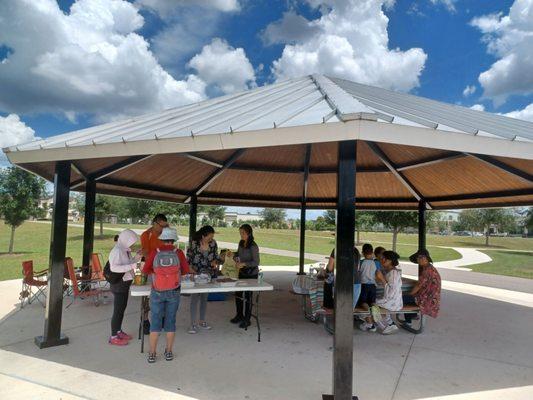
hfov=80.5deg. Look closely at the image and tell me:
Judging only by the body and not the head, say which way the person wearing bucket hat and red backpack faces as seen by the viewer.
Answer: away from the camera

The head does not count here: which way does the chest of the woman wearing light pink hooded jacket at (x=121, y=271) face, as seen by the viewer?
to the viewer's right

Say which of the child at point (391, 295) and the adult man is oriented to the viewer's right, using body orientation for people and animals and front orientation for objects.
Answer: the adult man

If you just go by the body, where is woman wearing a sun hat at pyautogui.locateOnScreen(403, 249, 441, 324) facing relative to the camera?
to the viewer's left

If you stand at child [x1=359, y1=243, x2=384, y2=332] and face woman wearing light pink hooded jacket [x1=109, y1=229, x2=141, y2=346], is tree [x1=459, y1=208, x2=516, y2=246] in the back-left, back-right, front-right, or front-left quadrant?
back-right

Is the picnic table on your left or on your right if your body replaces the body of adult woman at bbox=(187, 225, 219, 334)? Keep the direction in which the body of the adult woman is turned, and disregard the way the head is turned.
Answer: on your left

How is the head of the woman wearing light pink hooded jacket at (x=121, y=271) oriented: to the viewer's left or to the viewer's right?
to the viewer's right

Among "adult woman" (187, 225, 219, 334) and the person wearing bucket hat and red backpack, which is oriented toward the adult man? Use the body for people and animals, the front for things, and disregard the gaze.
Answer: the person wearing bucket hat and red backpack

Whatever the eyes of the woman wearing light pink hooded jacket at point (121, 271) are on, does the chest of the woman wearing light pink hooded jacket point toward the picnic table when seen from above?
yes
